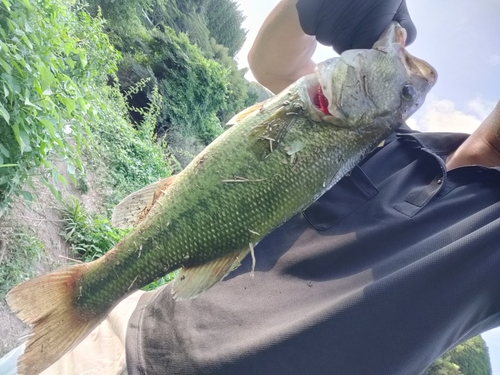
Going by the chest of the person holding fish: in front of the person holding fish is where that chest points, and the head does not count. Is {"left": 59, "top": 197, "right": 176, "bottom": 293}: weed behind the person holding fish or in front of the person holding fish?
behind

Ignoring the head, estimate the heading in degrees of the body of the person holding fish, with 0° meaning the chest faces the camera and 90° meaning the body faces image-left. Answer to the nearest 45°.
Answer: approximately 0°
